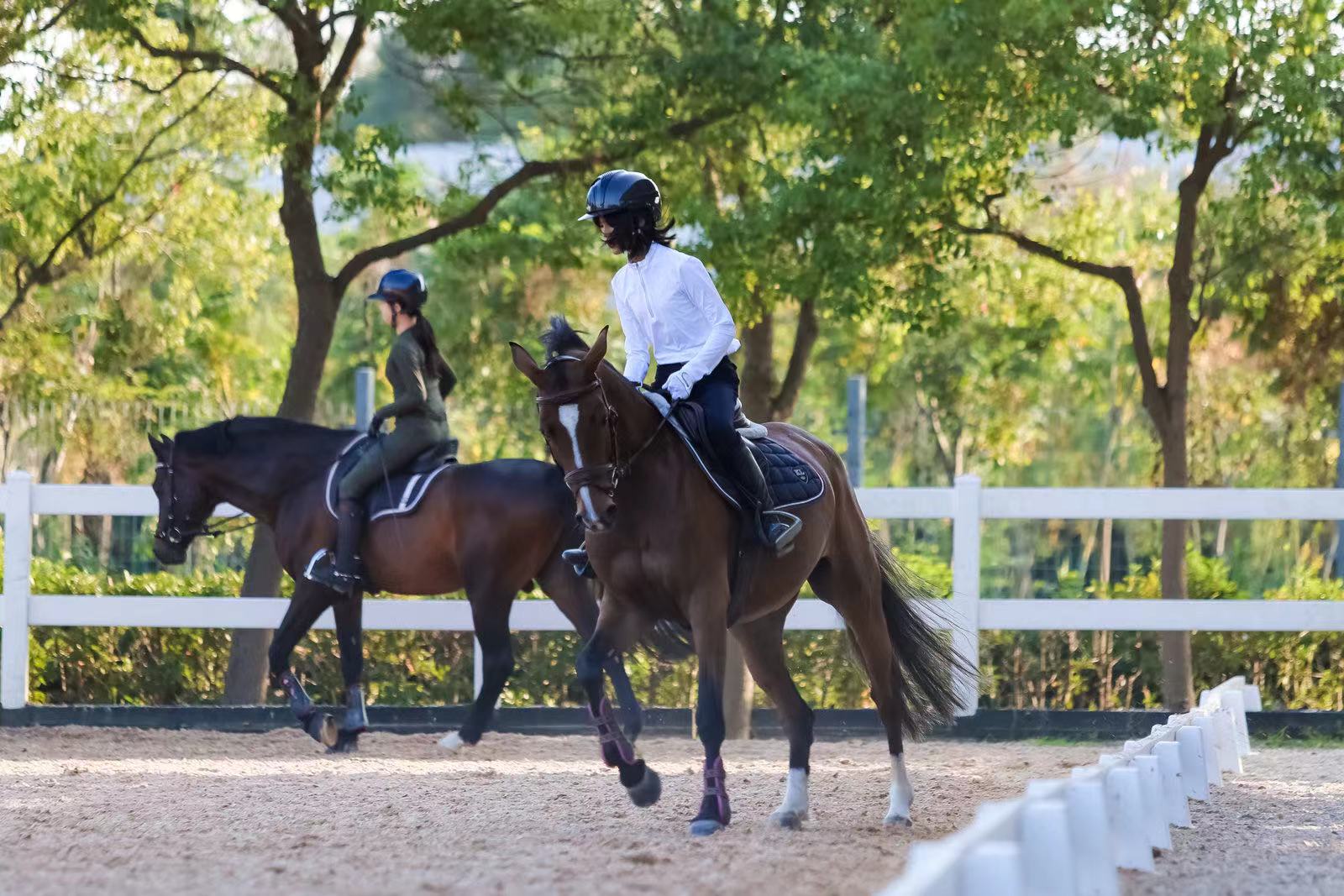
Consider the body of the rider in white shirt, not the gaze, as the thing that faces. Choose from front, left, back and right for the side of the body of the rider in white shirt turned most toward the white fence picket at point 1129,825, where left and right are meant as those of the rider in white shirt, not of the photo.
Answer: left

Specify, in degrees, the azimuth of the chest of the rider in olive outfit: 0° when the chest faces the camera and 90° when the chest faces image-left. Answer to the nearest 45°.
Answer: approximately 90°

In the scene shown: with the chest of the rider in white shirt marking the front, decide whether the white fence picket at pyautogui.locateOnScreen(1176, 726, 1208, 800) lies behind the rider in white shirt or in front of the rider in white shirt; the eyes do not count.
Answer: behind

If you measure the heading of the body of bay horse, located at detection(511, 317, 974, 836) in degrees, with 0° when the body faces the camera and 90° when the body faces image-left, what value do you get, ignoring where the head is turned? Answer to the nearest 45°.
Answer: approximately 45°

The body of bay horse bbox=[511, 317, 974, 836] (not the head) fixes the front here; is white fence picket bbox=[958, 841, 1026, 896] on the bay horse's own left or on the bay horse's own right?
on the bay horse's own left

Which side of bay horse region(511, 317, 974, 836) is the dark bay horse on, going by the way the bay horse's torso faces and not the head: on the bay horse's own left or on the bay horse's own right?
on the bay horse's own right

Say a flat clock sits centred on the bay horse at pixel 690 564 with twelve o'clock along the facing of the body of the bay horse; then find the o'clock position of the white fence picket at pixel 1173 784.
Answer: The white fence picket is roughly at 7 o'clock from the bay horse.

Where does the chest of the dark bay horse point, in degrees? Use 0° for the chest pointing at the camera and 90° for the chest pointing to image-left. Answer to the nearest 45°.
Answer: approximately 90°
